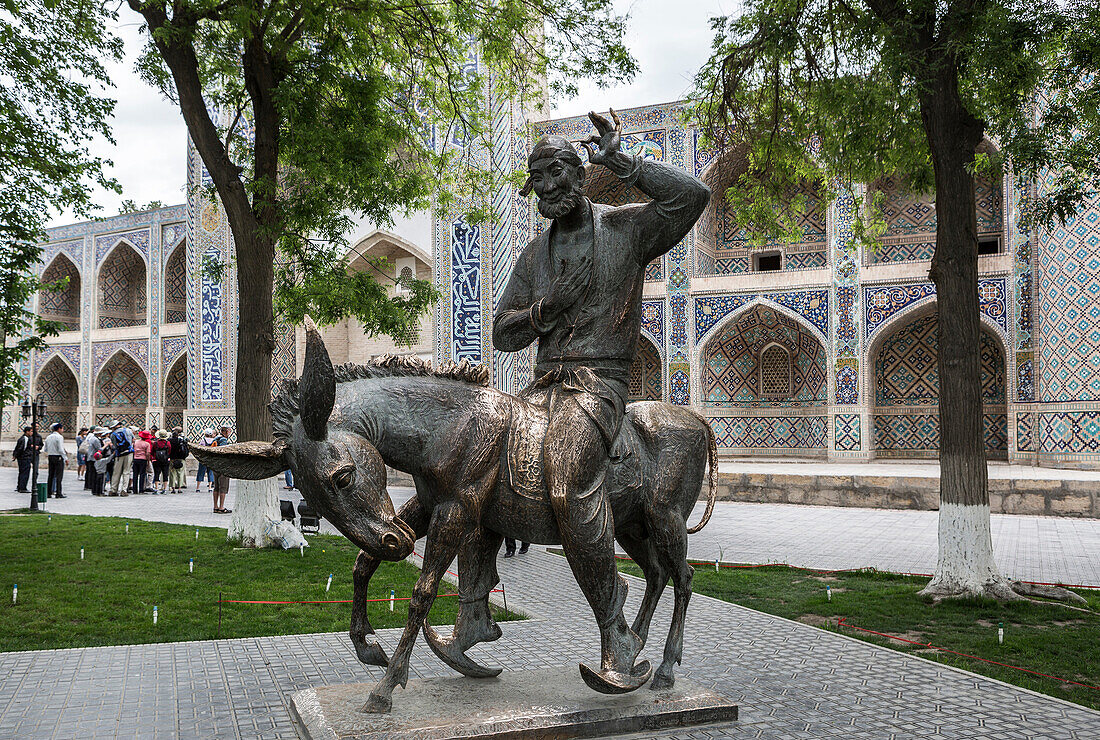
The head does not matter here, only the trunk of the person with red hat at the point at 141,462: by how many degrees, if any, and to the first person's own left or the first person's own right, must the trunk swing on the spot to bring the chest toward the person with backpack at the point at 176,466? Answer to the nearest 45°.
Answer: approximately 90° to the first person's own right

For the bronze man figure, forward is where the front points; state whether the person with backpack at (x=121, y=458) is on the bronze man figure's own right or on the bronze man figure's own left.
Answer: on the bronze man figure's own right

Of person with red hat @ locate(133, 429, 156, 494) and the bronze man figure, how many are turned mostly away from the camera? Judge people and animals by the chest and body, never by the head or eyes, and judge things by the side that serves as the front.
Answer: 1

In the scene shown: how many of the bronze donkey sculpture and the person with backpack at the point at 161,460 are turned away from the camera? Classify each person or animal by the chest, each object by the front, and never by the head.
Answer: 1

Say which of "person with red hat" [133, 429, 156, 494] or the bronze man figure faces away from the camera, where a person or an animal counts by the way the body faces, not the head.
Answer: the person with red hat

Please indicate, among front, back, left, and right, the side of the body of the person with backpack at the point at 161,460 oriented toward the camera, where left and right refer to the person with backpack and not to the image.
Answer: back

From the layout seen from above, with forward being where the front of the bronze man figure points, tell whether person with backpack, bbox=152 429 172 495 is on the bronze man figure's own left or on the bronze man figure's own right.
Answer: on the bronze man figure's own right

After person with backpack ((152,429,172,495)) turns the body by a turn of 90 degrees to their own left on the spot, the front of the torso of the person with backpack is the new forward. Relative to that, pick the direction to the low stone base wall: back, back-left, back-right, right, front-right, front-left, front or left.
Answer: back-left

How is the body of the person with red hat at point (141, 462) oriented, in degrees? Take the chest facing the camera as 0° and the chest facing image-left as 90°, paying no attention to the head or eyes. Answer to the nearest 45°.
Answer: approximately 180°

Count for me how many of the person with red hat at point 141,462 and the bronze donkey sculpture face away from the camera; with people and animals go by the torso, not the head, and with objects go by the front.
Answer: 1

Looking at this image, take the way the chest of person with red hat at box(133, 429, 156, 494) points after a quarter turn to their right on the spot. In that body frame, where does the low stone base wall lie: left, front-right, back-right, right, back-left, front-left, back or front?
front-right

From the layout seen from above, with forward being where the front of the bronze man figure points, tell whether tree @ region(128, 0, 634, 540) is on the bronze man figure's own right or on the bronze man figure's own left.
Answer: on the bronze man figure's own right

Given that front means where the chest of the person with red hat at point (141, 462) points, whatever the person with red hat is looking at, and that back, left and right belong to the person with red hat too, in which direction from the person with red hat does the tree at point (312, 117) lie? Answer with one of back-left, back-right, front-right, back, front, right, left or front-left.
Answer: back
